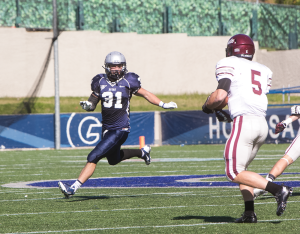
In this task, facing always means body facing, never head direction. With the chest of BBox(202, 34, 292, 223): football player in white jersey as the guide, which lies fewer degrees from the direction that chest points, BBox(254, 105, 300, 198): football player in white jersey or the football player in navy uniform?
the football player in navy uniform

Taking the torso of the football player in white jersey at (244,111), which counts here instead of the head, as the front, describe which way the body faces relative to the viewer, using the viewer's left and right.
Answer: facing away from the viewer and to the left of the viewer

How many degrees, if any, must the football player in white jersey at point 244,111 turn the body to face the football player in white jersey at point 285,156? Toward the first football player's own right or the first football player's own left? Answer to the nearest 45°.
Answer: approximately 45° to the first football player's own right

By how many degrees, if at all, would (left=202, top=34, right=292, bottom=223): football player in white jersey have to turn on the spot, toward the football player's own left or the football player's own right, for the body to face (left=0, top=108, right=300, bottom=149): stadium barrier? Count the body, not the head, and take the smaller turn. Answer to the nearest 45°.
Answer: approximately 45° to the football player's own right

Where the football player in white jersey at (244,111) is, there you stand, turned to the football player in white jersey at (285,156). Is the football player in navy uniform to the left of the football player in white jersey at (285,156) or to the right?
left

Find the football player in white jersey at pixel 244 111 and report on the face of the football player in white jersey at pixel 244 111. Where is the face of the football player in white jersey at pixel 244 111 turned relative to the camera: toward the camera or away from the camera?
away from the camera

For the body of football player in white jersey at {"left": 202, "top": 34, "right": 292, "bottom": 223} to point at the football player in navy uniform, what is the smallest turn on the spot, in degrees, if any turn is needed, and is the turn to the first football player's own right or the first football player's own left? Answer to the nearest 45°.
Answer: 0° — they already face them
